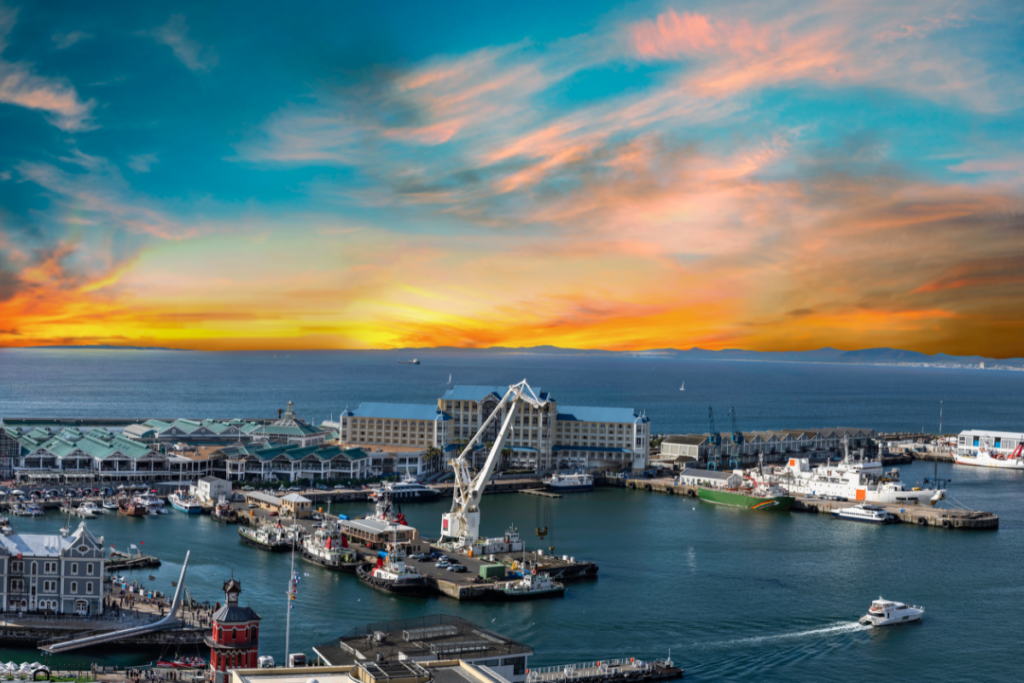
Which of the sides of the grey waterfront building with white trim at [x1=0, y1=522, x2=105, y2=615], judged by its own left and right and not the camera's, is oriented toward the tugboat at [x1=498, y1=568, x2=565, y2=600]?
left

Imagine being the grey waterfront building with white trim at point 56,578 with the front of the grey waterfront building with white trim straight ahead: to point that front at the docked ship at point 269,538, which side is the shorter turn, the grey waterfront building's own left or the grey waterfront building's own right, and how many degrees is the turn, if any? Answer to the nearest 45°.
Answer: approximately 135° to the grey waterfront building's own left

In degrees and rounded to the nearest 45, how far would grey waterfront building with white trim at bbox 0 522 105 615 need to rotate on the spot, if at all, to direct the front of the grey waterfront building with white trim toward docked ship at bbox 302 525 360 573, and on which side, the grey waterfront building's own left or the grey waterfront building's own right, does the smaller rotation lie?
approximately 135° to the grey waterfront building's own left

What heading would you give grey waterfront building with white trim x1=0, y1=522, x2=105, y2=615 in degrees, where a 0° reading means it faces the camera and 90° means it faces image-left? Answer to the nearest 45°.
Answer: approximately 0°

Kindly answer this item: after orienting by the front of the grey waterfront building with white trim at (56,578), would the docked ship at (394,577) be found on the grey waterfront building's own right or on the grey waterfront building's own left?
on the grey waterfront building's own left

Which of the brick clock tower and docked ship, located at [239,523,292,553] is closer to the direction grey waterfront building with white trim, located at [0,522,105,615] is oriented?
the brick clock tower

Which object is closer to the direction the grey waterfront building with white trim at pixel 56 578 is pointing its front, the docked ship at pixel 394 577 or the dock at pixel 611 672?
the dock
